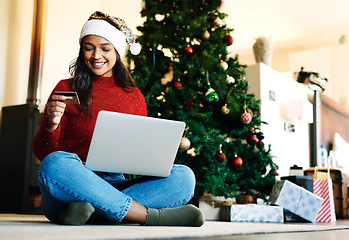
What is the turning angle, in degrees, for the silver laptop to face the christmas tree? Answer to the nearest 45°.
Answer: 0° — it already faces it

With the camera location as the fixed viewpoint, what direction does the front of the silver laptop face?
facing away from the viewer

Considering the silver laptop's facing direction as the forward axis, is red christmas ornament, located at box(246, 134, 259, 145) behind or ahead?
ahead

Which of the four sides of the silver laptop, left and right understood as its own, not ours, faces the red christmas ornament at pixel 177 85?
front

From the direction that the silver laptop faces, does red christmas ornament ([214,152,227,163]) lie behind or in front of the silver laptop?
in front

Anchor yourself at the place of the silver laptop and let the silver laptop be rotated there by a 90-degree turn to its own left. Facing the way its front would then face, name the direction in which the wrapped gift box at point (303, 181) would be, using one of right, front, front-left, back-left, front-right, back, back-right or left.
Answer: back-right

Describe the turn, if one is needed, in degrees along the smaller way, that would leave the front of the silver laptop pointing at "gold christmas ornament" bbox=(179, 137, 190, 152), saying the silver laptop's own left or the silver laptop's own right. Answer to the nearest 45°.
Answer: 0° — it already faces it
